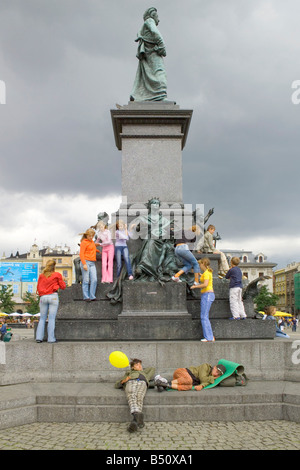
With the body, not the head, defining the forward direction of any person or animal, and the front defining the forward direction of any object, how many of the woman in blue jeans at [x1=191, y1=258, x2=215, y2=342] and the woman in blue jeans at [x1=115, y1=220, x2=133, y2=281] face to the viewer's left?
1

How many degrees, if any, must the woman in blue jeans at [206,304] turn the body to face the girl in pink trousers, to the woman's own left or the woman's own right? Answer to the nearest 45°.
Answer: approximately 45° to the woman's own right

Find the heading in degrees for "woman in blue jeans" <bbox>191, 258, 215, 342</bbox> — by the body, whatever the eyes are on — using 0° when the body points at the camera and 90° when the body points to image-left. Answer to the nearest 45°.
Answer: approximately 90°

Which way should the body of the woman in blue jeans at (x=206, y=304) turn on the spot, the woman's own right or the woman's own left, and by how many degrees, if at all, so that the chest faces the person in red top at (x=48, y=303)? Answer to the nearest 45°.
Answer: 0° — they already face them

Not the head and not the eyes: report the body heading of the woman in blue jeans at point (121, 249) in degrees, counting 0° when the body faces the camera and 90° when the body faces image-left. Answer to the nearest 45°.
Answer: approximately 0°

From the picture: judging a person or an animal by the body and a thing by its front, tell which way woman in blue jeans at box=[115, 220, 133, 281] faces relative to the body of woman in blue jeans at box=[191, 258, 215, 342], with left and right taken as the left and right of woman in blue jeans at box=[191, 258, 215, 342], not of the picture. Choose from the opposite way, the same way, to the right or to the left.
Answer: to the left

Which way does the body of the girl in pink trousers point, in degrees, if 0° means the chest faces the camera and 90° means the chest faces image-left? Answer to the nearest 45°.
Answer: approximately 45°

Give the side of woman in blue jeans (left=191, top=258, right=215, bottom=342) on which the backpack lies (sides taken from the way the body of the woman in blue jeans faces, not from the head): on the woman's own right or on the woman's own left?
on the woman's own left
